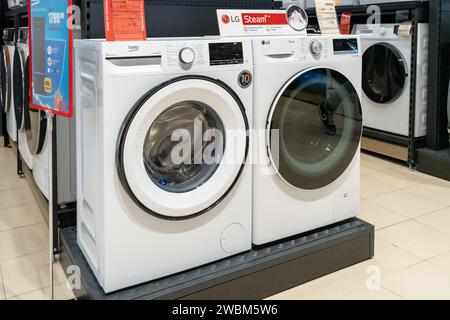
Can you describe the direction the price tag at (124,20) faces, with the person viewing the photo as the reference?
facing the viewer

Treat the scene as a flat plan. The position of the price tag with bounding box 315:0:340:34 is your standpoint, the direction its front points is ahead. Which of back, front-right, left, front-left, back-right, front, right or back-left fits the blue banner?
front-right

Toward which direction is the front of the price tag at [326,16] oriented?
toward the camera

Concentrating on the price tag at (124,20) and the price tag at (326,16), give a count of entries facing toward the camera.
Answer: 2

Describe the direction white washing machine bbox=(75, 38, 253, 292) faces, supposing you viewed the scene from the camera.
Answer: facing the viewer and to the right of the viewer

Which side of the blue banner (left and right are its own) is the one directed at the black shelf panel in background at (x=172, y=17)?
back

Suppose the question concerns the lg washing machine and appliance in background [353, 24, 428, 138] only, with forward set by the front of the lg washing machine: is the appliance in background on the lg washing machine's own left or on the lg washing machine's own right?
on the lg washing machine's own left

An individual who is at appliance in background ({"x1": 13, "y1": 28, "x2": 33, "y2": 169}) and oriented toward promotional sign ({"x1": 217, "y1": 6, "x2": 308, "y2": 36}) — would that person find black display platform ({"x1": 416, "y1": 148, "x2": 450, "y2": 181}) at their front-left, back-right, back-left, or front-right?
front-left
